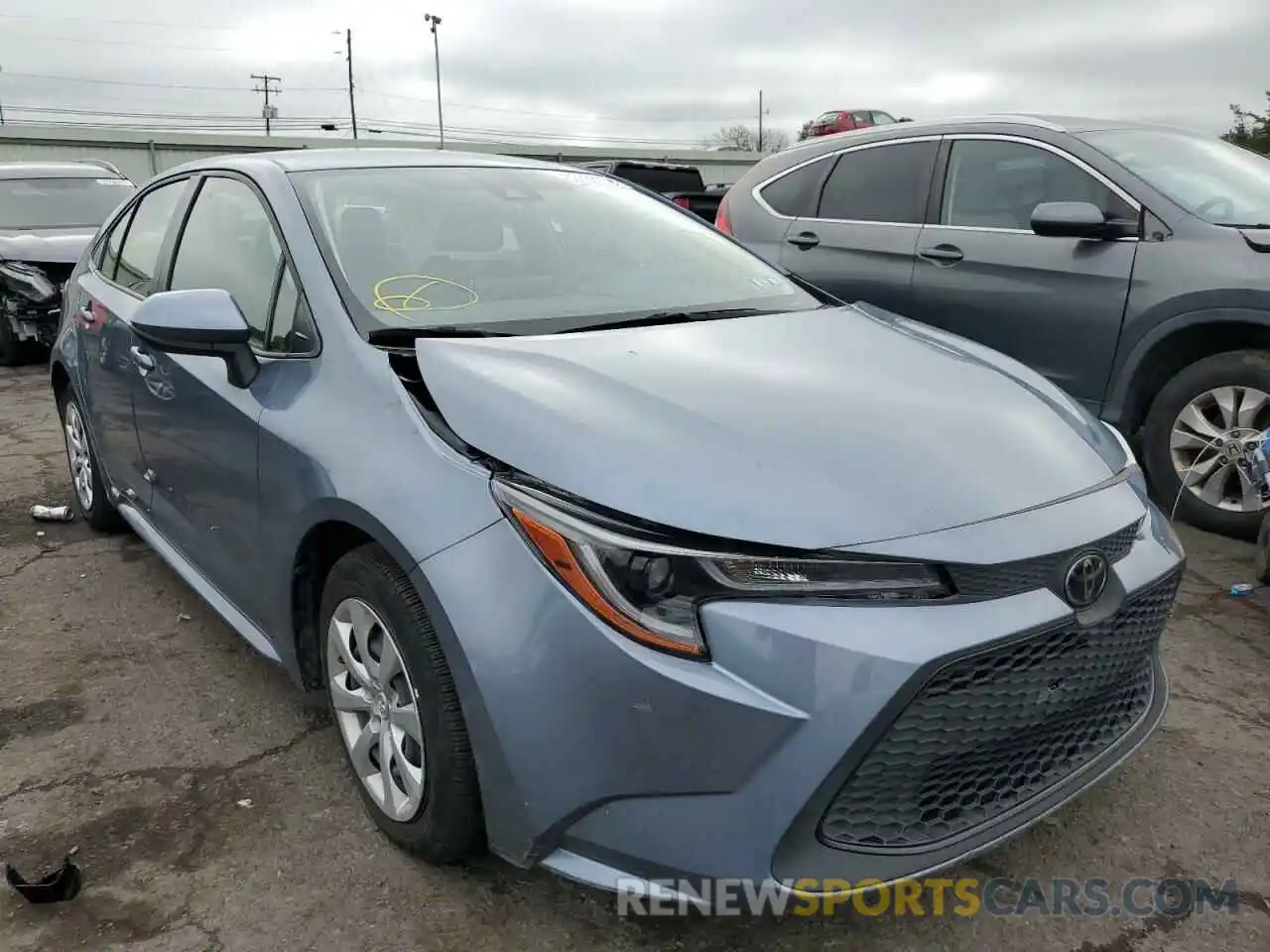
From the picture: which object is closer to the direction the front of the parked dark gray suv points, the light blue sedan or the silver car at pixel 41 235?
the light blue sedan

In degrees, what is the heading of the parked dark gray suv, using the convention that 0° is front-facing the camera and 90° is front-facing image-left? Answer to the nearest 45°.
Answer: approximately 315°

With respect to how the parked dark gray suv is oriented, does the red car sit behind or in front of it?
behind

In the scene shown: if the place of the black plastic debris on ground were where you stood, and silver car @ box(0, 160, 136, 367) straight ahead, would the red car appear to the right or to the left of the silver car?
right

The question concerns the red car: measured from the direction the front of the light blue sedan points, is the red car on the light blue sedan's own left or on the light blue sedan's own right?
on the light blue sedan's own left

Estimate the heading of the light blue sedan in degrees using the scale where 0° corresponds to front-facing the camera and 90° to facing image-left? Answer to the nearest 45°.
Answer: approximately 315°

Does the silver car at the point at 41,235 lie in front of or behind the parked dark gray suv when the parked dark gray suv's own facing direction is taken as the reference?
behind

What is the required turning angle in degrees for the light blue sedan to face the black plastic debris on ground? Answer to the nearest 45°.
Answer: approximately 135° to its right
